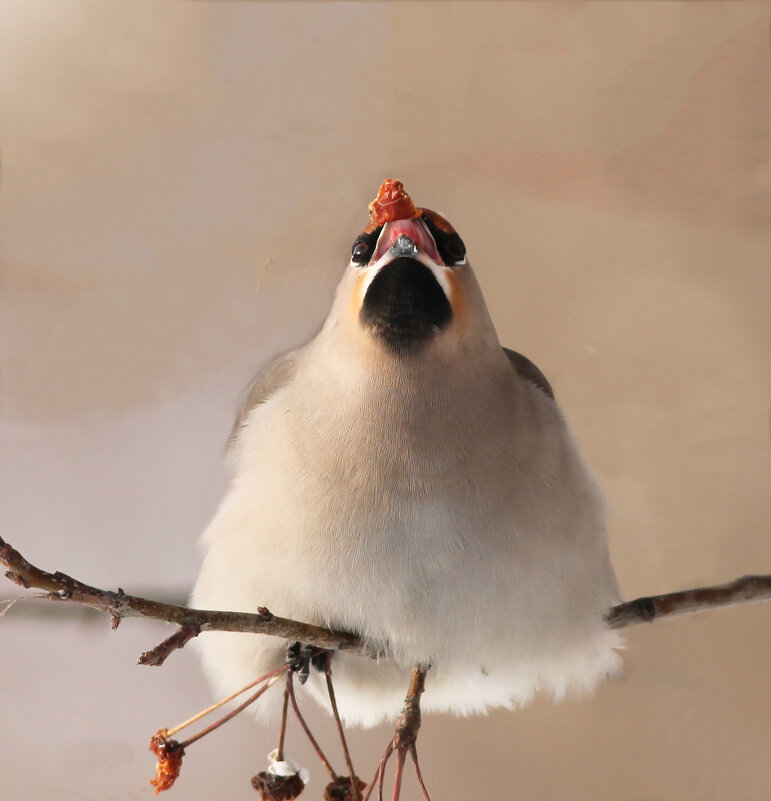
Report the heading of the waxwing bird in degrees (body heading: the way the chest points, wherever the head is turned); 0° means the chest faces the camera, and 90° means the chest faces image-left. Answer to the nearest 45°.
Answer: approximately 0°
